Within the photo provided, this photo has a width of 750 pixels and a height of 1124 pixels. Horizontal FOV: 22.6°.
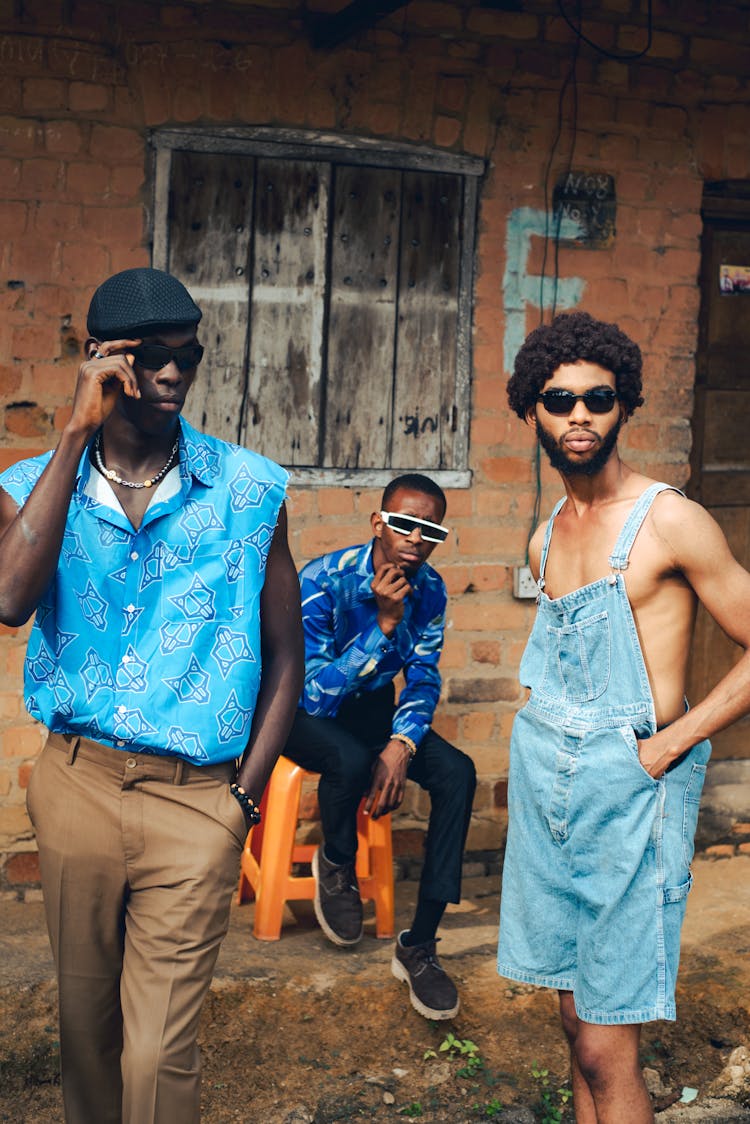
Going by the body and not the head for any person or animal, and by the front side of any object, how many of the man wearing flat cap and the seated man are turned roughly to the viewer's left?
0

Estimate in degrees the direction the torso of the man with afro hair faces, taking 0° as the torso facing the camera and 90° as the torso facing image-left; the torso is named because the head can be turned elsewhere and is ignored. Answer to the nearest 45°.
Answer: approximately 45°

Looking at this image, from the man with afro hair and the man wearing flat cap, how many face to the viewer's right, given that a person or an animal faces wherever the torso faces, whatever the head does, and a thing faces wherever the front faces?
0

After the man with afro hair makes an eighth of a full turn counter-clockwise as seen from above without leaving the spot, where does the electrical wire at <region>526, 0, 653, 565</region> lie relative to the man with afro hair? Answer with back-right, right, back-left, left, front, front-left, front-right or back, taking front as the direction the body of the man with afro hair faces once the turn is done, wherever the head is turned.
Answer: back

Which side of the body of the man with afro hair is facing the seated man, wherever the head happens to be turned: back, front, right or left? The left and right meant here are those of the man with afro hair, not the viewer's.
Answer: right

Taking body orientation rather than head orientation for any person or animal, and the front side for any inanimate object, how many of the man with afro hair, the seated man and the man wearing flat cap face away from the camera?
0

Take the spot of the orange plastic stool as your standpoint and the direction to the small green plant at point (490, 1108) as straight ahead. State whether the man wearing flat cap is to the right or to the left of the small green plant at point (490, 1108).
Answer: right

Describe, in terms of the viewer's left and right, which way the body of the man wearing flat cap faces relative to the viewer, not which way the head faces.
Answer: facing the viewer

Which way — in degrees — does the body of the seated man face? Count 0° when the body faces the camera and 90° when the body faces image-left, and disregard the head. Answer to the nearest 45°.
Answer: approximately 315°
